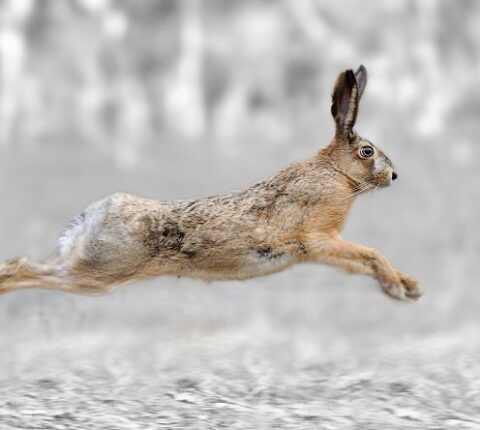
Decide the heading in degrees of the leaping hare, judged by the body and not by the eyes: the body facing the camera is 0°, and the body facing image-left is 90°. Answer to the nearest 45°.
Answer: approximately 270°
